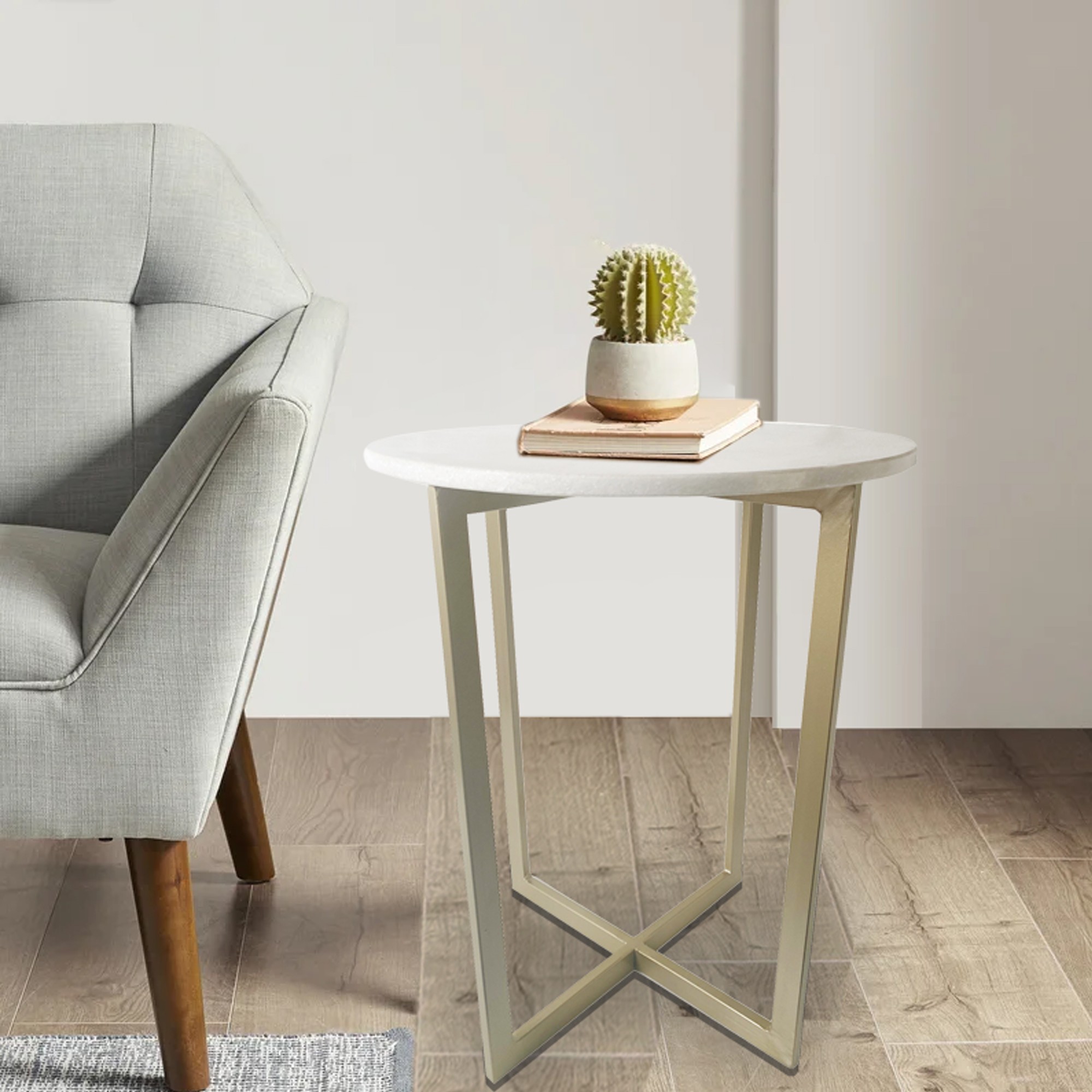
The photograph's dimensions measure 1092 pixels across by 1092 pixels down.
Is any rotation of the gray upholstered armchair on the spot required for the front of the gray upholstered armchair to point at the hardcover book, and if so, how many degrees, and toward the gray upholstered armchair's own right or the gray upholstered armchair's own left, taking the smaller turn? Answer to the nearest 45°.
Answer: approximately 90° to the gray upholstered armchair's own left

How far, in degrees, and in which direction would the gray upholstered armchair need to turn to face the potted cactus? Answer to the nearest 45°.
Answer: approximately 90° to its left

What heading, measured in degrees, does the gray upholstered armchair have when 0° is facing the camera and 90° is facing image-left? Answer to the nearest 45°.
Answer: approximately 0°

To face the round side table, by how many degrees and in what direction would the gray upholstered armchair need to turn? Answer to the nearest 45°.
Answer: approximately 90° to its left
